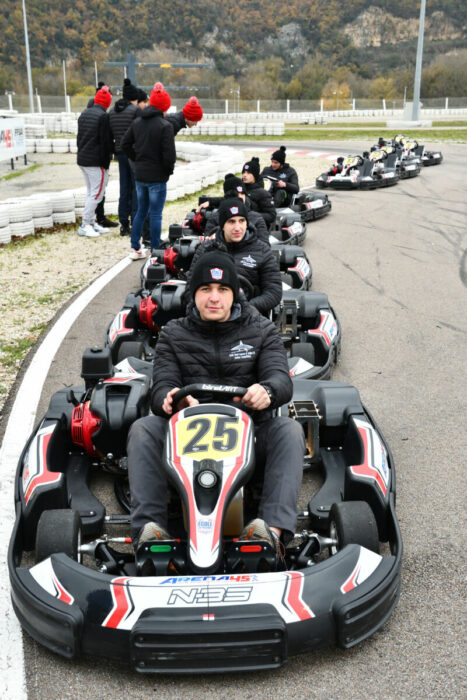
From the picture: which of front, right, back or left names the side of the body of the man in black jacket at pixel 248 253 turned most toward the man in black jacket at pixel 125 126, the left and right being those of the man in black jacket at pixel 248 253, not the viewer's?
back

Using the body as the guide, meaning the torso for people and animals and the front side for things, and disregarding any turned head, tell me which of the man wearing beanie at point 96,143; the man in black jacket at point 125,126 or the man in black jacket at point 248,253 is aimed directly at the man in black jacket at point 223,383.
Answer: the man in black jacket at point 248,253

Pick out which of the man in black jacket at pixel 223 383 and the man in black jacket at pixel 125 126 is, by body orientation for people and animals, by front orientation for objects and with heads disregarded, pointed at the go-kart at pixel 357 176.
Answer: the man in black jacket at pixel 125 126

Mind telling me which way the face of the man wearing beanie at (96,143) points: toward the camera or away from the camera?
away from the camera

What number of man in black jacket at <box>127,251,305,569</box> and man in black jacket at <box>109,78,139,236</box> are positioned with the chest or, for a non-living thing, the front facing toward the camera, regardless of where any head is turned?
1

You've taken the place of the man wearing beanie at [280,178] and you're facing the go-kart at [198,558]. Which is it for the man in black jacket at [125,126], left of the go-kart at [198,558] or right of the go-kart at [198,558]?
right

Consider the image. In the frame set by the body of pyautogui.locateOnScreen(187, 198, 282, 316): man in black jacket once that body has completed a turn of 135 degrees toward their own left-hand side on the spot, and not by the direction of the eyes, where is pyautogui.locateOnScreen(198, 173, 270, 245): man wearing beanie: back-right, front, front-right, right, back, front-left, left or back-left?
front-left

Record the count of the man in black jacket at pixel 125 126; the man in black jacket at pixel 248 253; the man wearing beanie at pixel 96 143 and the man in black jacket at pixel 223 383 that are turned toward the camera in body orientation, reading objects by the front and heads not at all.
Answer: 2

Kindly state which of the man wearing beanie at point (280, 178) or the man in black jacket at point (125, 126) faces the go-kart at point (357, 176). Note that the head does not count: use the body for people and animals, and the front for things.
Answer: the man in black jacket
